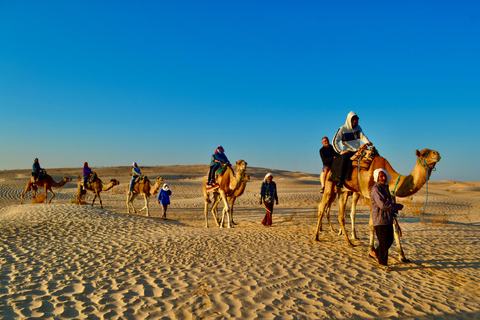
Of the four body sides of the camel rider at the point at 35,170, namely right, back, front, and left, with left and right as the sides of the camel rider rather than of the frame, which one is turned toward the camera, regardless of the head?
right

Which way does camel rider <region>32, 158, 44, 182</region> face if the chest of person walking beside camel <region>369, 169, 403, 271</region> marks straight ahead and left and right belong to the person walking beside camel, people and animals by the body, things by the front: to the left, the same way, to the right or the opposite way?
to the left

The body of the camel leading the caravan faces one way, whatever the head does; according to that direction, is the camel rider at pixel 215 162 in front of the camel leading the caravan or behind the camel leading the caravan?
behind

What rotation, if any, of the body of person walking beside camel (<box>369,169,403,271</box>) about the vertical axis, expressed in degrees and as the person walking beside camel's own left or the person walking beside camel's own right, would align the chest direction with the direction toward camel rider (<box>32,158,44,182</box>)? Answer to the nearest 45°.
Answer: approximately 135° to the person walking beside camel's own right

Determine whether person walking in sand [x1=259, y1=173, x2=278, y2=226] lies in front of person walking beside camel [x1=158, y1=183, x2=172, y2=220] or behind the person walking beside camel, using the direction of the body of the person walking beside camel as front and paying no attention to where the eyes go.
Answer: in front

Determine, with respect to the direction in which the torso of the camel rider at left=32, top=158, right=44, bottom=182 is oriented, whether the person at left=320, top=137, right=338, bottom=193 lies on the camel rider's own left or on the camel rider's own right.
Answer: on the camel rider's own right

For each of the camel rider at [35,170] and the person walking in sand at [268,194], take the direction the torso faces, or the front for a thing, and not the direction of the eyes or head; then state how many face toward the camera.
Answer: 1

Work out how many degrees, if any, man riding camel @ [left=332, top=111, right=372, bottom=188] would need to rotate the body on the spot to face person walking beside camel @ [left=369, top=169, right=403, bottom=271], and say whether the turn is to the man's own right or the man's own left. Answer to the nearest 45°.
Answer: approximately 45° to the man's own right

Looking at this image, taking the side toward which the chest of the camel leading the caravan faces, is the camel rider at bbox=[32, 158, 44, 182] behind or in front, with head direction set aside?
behind

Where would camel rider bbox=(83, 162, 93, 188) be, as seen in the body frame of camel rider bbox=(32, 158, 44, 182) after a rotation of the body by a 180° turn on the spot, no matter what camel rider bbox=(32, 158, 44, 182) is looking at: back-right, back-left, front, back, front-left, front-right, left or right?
back-left

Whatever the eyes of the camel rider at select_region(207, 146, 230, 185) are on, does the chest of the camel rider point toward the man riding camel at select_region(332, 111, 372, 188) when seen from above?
yes

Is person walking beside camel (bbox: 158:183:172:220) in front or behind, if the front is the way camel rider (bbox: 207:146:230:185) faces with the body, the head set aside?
behind

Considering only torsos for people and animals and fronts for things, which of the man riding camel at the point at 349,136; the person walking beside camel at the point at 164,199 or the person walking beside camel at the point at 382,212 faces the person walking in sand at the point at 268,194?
the person walking beside camel at the point at 164,199

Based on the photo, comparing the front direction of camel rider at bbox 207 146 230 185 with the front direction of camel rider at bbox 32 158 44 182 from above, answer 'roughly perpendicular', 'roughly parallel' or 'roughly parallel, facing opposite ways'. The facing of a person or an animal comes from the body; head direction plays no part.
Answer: roughly perpendicular
